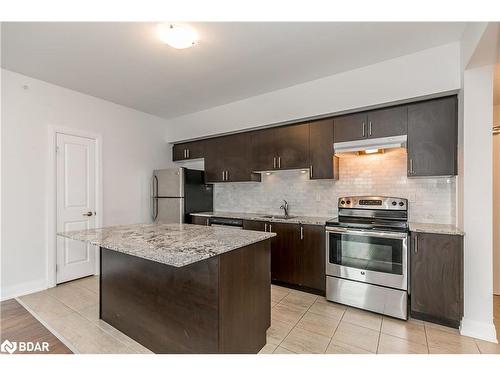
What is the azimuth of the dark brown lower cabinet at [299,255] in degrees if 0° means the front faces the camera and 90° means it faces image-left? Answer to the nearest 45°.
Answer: approximately 45°

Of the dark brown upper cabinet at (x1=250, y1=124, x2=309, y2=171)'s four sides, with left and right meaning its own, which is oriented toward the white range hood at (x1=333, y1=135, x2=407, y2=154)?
left

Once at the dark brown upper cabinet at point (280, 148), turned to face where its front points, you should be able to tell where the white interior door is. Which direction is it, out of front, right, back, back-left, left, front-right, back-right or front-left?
front-right

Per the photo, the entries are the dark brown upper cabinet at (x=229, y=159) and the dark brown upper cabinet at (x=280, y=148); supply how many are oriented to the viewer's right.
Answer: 0

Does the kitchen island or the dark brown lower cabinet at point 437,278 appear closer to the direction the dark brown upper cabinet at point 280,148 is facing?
the kitchen island

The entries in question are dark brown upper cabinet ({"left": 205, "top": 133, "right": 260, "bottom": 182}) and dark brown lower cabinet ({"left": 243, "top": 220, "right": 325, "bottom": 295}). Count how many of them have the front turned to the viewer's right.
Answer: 0

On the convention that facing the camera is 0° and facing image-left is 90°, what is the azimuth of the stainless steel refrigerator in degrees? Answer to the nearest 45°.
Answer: approximately 45°

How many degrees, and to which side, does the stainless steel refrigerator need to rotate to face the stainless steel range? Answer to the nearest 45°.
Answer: approximately 90° to its left

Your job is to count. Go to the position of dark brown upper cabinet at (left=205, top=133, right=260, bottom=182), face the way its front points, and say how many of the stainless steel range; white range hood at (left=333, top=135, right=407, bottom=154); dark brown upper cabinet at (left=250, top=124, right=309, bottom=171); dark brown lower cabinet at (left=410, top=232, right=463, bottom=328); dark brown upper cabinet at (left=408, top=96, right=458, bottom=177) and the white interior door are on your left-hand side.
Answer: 5

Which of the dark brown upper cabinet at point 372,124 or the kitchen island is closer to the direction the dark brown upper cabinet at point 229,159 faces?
the kitchen island

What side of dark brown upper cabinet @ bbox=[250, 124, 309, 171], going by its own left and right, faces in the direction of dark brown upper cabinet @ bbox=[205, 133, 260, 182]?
right
